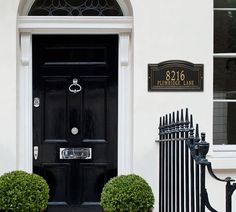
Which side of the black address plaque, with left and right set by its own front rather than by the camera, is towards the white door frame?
right

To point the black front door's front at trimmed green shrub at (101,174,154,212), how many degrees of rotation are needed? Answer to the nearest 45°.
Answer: approximately 45° to its left

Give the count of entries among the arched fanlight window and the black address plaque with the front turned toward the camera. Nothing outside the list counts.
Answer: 2

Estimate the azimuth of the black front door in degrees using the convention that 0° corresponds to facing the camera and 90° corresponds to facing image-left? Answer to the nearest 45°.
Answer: approximately 0°

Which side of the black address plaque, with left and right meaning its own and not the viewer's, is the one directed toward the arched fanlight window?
right

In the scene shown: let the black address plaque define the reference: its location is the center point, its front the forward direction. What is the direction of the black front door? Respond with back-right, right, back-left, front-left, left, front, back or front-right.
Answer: right

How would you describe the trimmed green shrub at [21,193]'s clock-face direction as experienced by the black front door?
The trimmed green shrub is roughly at 1 o'clock from the black front door.

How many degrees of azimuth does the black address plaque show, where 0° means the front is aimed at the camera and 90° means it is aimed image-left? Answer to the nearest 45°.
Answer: approximately 0°

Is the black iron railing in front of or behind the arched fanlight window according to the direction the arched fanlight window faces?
in front
